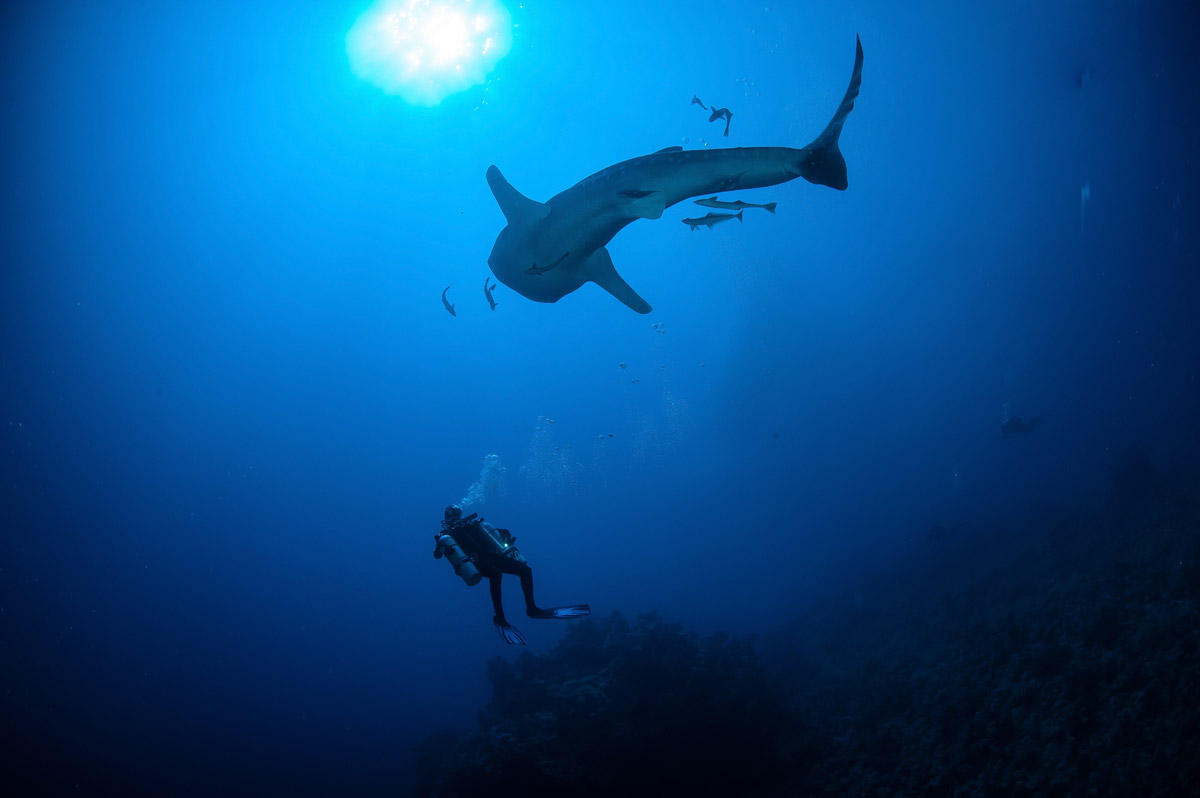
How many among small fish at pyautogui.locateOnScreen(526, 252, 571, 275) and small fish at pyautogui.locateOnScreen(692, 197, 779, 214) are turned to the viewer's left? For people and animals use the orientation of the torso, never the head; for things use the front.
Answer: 2

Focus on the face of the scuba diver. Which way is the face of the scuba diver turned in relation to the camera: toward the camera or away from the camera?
away from the camera

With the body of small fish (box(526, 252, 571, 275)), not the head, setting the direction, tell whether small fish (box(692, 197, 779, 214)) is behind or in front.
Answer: behind

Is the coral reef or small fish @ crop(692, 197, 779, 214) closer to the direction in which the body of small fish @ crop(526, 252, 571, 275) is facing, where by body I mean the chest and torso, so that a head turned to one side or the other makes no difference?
the coral reef

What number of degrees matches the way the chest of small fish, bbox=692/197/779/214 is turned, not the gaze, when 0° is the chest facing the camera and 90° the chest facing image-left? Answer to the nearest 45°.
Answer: approximately 90°

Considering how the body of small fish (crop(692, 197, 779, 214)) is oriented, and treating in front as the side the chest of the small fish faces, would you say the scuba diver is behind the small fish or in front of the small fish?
in front

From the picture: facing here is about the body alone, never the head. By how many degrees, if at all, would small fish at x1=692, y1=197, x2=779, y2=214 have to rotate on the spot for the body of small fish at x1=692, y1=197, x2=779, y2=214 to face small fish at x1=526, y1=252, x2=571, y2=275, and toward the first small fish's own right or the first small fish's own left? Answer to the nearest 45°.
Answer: approximately 45° to the first small fish's own left
